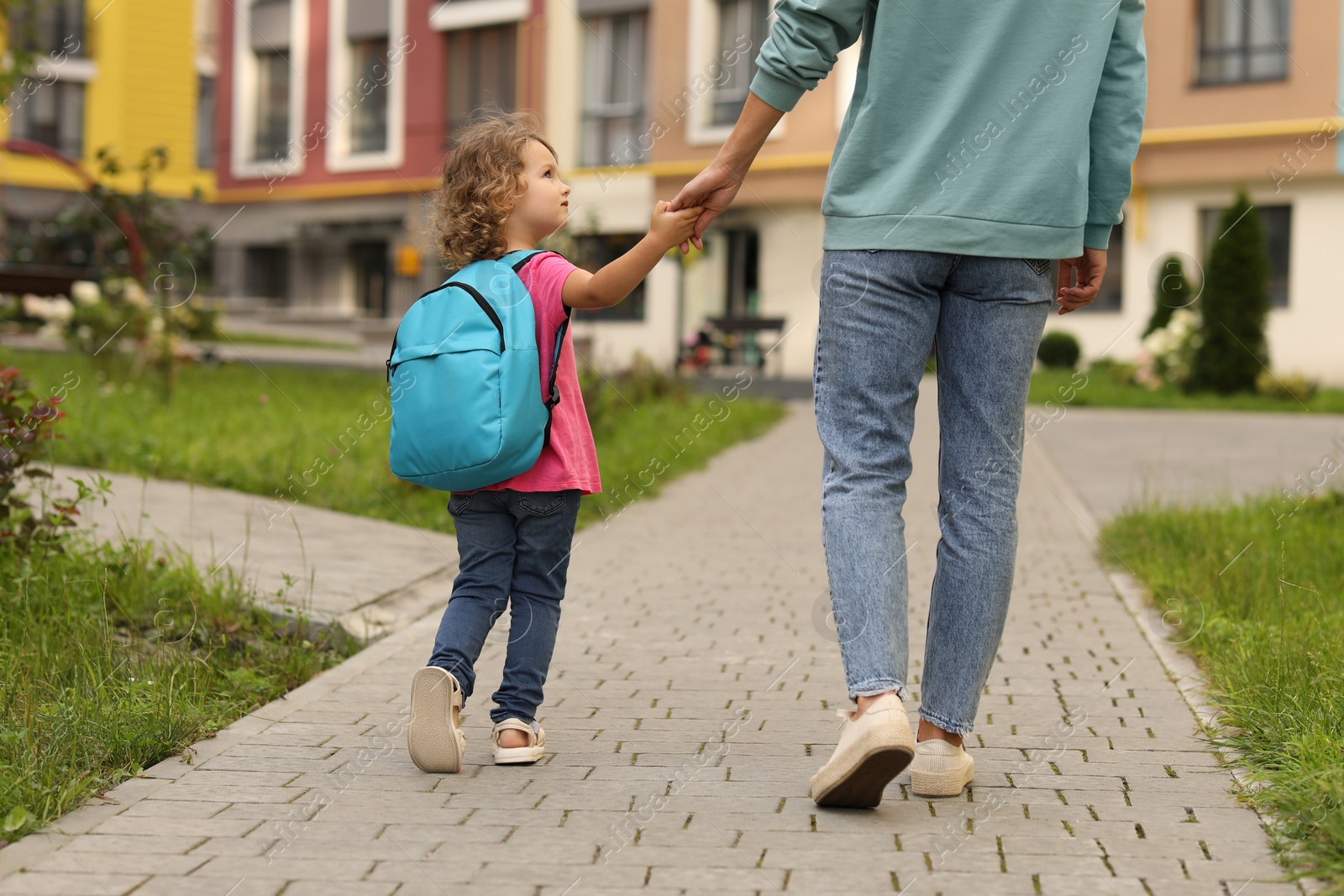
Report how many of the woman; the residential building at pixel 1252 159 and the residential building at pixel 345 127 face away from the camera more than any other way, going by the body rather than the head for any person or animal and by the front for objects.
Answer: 1

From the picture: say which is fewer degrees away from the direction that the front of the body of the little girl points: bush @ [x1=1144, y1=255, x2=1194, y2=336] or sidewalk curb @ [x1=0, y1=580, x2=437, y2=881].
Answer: the bush

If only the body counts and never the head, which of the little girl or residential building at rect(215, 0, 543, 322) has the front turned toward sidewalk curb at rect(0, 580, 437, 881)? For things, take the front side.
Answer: the residential building

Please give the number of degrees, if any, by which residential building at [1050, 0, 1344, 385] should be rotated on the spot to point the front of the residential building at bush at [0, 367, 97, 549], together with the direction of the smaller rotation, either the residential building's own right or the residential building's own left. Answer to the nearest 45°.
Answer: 0° — it already faces it

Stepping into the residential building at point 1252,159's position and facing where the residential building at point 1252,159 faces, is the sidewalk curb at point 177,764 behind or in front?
in front

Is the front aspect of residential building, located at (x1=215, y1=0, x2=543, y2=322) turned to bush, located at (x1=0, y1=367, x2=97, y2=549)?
yes

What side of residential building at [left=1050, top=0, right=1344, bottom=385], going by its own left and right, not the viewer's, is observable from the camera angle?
front

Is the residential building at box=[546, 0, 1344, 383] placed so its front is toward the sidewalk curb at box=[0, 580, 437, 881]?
yes

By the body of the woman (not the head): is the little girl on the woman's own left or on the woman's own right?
on the woman's own left

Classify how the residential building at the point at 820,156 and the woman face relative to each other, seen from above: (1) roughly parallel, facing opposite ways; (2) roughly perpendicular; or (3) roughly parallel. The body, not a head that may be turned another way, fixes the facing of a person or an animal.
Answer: roughly parallel, facing opposite ways

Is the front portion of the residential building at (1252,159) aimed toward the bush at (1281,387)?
yes

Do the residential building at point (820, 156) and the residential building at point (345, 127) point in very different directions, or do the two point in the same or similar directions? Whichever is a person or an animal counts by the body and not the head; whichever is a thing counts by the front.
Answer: same or similar directions

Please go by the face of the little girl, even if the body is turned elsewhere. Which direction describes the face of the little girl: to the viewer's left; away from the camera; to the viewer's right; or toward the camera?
to the viewer's right

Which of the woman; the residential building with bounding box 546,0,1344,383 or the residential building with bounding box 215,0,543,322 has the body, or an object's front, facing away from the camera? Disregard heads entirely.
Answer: the woman

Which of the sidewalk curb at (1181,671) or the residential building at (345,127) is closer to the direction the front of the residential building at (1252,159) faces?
the sidewalk curb

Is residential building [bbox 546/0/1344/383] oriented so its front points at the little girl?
yes

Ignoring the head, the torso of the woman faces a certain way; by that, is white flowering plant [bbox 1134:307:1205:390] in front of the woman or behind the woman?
in front

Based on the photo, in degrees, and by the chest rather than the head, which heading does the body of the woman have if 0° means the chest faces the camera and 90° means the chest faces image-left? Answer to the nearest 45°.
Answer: approximately 180°

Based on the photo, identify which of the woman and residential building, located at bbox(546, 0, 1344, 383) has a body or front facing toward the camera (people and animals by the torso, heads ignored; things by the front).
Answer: the residential building

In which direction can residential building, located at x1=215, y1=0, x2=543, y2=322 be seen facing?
toward the camera
